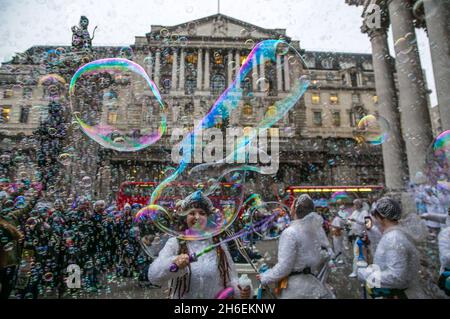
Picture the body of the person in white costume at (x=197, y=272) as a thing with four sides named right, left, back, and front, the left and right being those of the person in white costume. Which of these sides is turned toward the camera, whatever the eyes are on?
front

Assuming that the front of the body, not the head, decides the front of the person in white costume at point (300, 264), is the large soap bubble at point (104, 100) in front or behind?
in front

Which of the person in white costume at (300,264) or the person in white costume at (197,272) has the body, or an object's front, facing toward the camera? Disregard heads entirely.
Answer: the person in white costume at (197,272)

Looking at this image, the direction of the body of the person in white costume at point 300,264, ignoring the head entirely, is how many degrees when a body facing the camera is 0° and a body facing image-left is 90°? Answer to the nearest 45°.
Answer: approximately 135°

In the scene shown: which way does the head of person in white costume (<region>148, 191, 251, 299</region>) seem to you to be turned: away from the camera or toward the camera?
toward the camera

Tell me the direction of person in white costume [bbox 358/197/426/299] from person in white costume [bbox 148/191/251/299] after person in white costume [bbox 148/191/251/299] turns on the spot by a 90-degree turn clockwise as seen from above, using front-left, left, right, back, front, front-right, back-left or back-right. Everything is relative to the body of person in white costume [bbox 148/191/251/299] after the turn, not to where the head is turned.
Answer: back

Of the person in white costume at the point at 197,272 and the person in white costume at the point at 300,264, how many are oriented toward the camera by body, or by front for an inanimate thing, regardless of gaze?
1

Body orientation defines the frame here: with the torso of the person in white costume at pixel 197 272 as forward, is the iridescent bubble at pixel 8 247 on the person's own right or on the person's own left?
on the person's own right

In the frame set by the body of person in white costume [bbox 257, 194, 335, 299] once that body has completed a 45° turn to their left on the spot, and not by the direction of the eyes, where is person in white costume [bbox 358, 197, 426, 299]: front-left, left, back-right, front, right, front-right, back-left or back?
back

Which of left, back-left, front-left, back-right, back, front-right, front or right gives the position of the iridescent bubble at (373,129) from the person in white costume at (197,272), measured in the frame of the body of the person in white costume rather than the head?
back-left

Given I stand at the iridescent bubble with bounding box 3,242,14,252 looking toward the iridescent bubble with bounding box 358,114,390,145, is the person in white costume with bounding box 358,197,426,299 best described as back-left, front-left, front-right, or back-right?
front-right

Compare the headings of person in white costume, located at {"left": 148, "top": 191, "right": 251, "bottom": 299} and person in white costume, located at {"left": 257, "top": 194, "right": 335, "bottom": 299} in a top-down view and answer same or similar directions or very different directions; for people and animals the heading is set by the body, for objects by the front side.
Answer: very different directions

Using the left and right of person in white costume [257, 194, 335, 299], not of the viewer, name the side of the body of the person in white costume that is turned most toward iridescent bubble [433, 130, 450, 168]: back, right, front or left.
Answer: right

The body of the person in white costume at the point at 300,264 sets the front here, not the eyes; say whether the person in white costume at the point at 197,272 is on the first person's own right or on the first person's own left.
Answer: on the first person's own left

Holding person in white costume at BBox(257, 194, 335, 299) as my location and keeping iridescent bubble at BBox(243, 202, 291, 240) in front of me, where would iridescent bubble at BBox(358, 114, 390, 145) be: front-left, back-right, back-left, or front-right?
front-right
